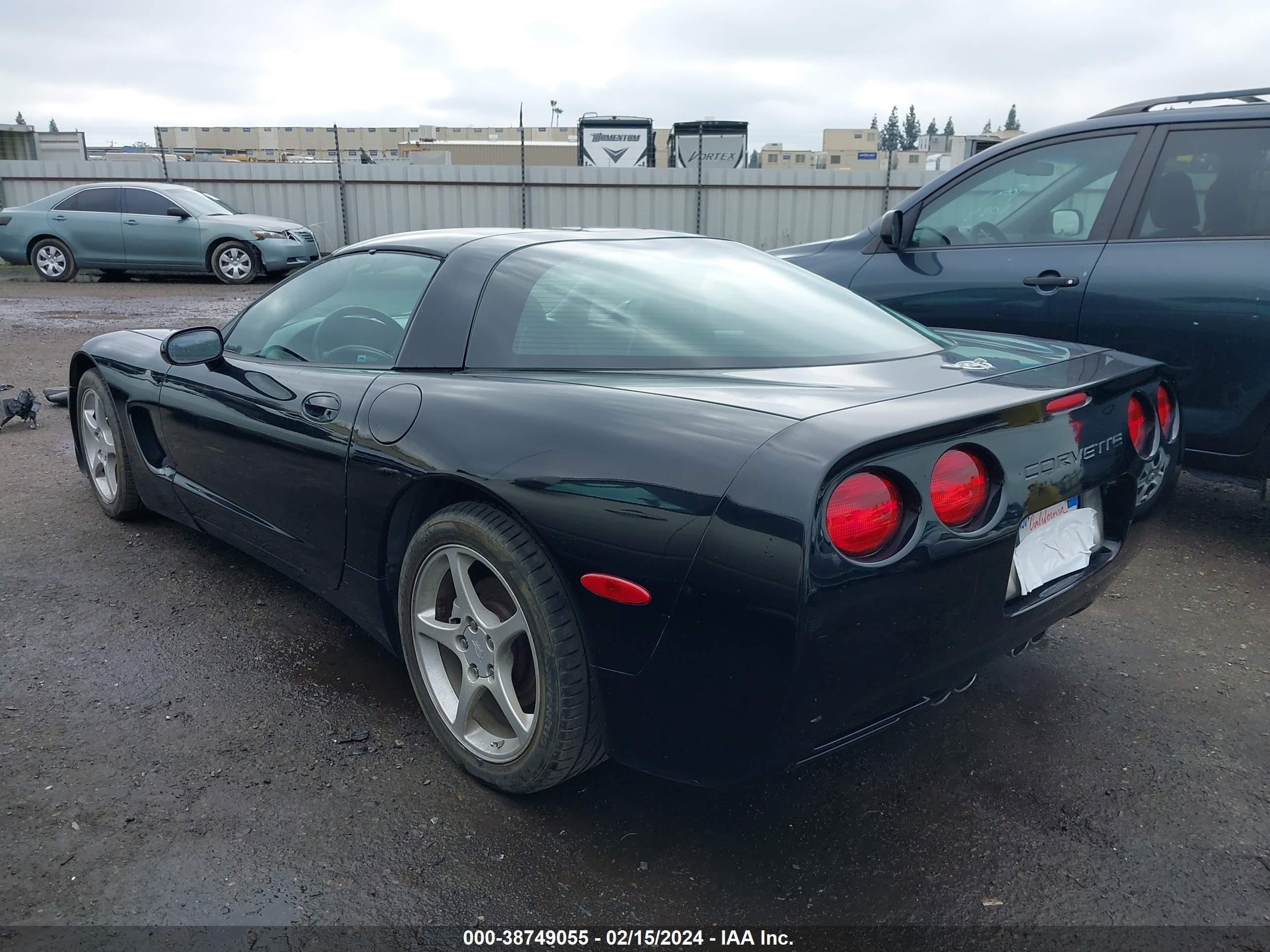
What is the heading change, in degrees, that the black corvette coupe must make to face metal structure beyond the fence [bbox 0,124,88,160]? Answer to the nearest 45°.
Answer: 0° — it already faces it

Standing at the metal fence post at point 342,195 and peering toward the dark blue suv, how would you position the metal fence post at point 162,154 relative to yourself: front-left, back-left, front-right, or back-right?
back-right

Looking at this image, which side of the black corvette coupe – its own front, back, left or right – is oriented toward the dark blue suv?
right

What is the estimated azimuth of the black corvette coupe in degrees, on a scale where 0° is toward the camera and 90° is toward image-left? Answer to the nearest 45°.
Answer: approximately 135°

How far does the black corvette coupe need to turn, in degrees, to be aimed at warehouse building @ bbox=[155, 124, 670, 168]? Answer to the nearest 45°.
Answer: approximately 45° to its right
